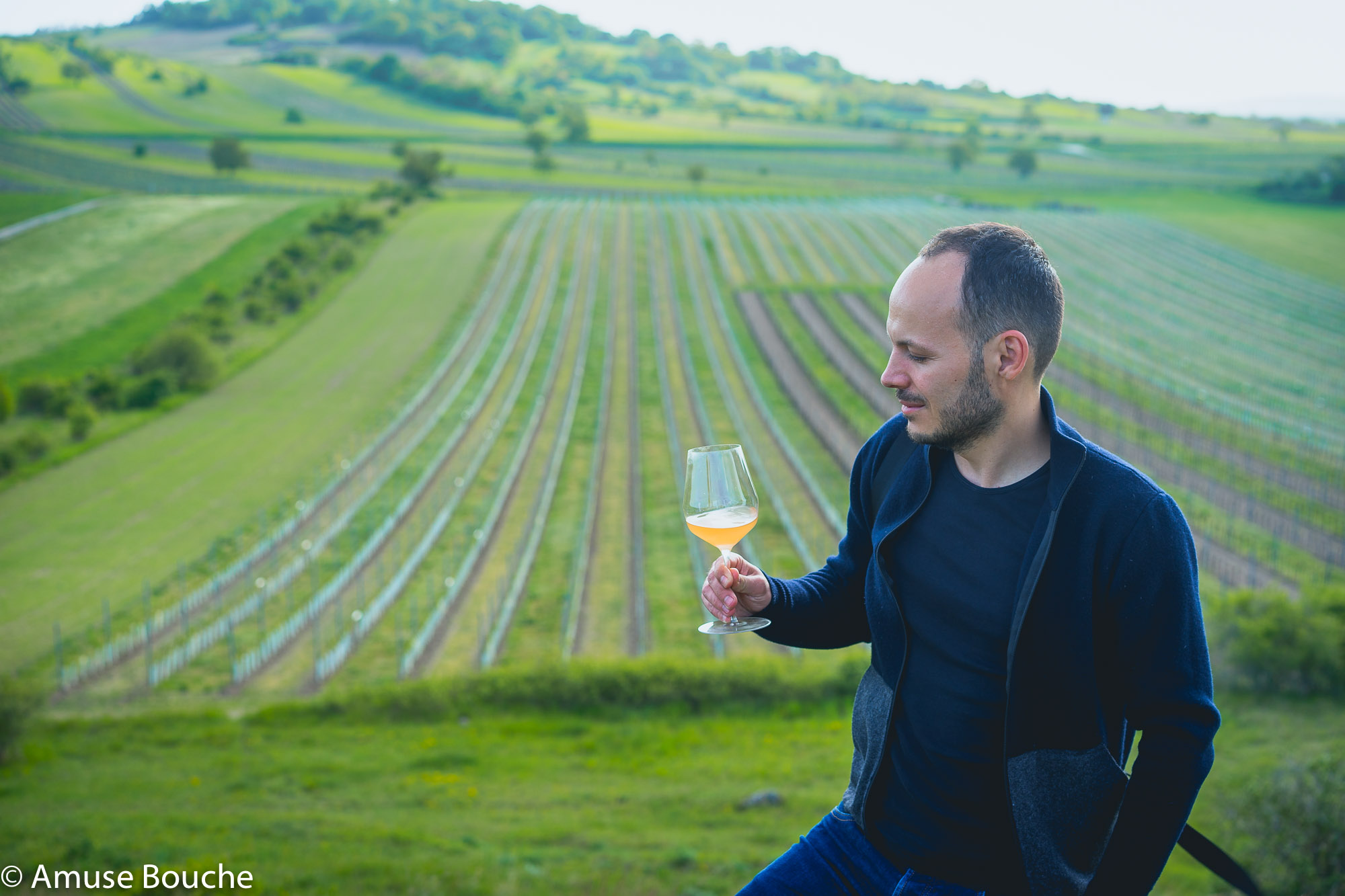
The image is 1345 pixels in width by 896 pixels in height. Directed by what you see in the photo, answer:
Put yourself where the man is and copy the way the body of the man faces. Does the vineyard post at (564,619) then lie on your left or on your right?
on your right

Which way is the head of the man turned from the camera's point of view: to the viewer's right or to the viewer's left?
to the viewer's left

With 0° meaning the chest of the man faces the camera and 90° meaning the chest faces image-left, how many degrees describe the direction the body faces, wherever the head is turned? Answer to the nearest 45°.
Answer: approximately 45°

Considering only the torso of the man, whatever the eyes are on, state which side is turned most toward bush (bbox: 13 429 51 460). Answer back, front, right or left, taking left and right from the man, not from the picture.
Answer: right

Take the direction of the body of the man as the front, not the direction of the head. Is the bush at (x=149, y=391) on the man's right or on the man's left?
on the man's right

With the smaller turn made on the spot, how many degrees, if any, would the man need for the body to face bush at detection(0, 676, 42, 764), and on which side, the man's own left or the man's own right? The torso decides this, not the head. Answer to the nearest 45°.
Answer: approximately 90° to the man's own right

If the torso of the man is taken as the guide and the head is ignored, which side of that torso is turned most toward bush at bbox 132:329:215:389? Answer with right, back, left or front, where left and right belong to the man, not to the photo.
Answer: right

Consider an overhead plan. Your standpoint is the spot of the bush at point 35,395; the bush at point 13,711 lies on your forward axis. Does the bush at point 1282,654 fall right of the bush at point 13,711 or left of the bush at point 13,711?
left
